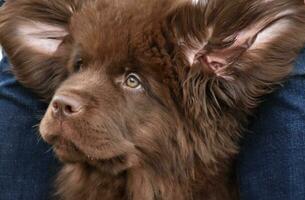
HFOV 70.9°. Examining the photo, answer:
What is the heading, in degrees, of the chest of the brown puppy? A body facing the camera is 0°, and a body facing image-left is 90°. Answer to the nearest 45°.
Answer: approximately 45°
